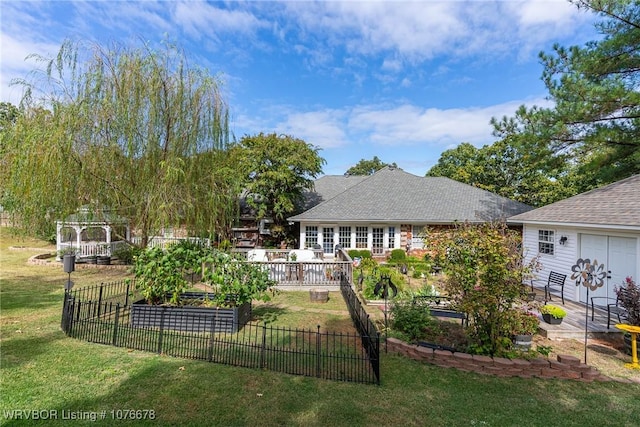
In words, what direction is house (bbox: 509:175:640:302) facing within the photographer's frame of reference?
facing the viewer and to the left of the viewer

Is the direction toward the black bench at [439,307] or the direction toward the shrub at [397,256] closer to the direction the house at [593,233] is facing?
the black bench

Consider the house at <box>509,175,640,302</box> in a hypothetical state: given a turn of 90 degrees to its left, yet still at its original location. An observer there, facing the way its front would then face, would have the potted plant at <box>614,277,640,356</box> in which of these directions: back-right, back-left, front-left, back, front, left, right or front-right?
front-right

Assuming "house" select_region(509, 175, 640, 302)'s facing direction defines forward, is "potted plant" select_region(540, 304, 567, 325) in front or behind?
in front

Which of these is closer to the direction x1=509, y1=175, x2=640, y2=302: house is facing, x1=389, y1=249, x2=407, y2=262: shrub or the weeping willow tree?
the weeping willow tree

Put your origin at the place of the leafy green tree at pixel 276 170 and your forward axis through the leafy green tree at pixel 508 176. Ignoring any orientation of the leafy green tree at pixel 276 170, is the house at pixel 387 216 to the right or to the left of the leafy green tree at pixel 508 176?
right

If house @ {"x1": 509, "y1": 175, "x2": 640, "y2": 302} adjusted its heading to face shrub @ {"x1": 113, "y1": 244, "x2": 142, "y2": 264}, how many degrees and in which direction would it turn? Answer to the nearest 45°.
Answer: approximately 45° to its right

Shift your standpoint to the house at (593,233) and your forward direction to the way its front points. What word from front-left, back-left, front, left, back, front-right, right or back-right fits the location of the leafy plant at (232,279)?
front

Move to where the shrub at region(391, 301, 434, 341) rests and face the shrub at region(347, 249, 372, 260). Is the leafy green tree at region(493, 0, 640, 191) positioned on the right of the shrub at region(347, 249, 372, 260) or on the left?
right
